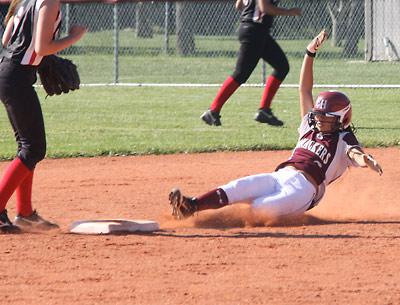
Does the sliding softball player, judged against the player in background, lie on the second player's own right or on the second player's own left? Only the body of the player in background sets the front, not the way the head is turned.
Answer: on the second player's own right

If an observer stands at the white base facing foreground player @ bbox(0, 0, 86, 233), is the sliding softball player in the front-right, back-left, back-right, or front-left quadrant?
back-right
